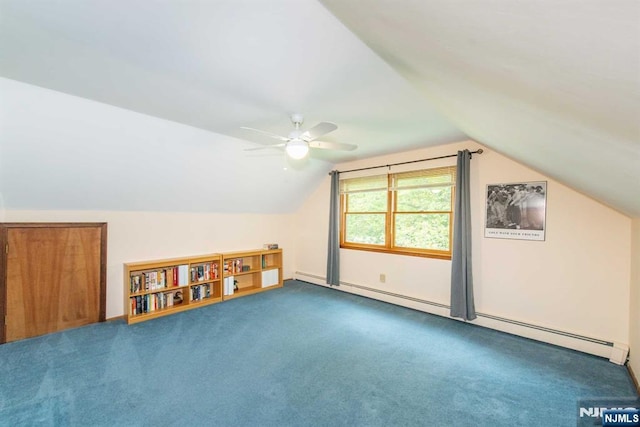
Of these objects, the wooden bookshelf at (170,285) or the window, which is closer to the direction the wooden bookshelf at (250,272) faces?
the window

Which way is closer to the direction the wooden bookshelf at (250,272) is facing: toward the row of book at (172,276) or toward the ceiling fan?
the ceiling fan

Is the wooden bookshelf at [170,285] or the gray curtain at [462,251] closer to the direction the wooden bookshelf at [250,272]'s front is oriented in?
the gray curtain

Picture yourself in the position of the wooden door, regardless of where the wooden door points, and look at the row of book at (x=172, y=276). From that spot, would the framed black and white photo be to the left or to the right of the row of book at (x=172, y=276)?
right

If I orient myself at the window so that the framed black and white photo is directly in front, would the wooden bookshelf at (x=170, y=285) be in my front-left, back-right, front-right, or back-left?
back-right

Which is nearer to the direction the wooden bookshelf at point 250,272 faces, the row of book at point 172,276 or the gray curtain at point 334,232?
the gray curtain

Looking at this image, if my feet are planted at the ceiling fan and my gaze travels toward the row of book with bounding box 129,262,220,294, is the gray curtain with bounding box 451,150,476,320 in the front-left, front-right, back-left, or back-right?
back-right

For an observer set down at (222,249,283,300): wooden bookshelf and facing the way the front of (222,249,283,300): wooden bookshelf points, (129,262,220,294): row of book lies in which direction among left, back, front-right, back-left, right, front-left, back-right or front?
right

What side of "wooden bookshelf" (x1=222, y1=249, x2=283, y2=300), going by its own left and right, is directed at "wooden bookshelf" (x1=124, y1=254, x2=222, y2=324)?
right

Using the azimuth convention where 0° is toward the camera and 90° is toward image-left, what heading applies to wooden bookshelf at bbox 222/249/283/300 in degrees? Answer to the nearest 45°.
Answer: approximately 315°

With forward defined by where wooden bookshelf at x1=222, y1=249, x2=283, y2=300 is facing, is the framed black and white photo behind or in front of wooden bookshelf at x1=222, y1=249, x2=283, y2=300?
in front
